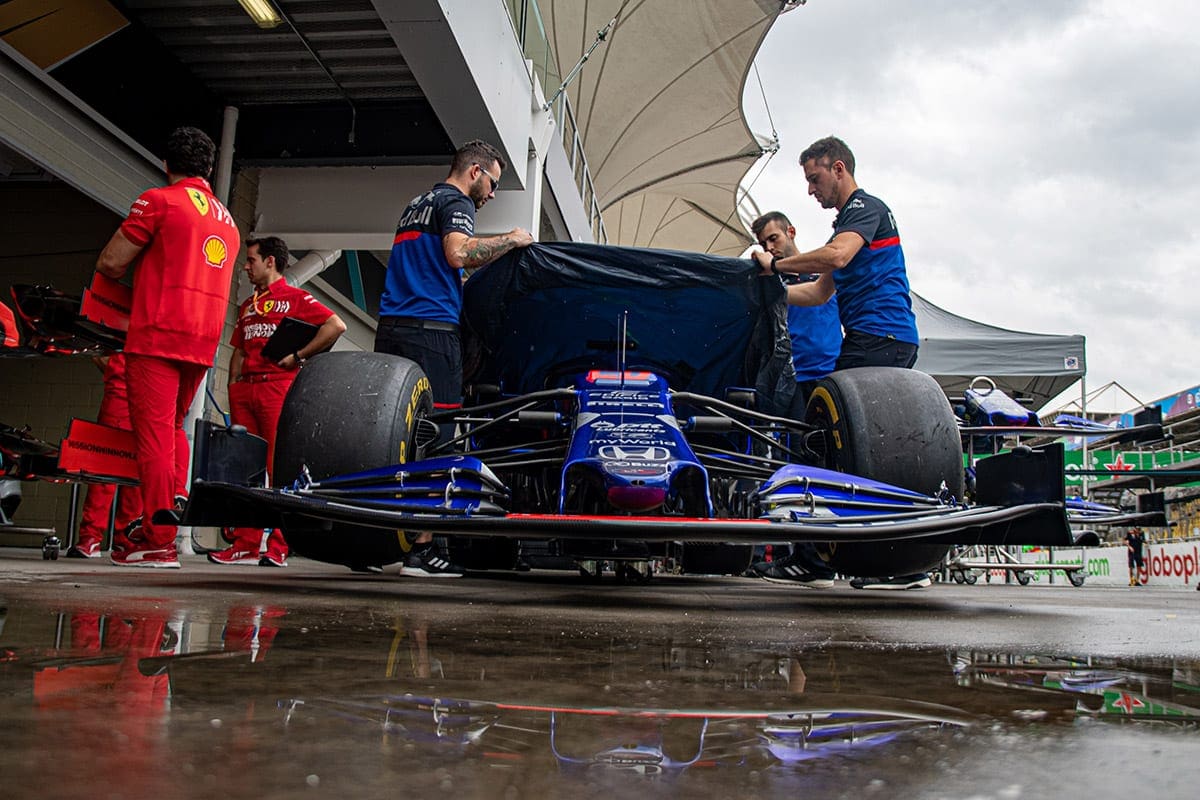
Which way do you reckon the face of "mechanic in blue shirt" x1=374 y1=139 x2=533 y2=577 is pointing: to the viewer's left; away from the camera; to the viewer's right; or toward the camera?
to the viewer's right

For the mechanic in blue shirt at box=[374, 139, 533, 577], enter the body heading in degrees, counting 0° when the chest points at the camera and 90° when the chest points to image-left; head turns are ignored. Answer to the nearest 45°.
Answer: approximately 225°

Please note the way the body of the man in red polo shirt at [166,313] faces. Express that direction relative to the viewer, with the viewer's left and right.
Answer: facing away from the viewer and to the left of the viewer

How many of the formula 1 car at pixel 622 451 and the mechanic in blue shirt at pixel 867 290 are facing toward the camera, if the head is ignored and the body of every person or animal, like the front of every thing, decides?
1

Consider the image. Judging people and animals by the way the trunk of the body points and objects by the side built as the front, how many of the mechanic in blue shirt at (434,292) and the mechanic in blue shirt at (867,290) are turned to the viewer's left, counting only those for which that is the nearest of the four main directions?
1

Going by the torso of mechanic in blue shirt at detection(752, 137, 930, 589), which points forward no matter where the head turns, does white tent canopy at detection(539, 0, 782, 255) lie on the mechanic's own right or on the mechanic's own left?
on the mechanic's own right

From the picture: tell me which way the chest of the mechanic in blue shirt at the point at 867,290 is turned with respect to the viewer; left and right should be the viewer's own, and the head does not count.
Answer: facing to the left of the viewer

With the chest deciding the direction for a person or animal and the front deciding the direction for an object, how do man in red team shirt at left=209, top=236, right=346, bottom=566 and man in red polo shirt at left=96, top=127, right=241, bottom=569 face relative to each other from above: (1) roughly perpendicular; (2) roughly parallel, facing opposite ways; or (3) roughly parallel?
roughly perpendicular

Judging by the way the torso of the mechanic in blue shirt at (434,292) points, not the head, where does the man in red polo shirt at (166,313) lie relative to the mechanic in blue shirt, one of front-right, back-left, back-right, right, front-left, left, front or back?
back-left

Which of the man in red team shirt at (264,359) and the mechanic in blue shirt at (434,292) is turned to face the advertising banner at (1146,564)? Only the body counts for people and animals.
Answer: the mechanic in blue shirt
